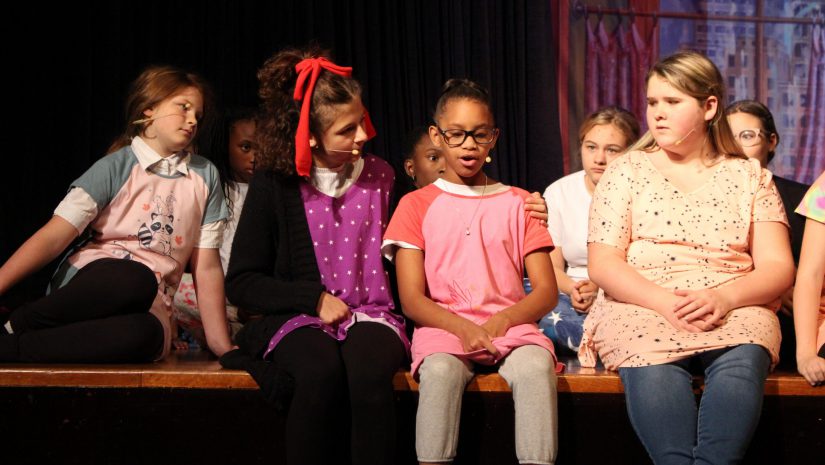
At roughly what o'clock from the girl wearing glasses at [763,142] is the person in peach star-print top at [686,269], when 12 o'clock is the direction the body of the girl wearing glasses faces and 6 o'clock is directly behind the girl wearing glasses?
The person in peach star-print top is roughly at 1 o'clock from the girl wearing glasses.

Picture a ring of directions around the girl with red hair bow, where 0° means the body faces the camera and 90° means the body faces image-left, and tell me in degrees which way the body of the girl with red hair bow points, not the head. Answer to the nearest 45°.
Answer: approximately 315°

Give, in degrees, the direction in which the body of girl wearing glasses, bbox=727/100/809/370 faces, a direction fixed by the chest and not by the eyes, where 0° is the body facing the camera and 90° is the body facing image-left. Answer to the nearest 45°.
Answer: approximately 45°

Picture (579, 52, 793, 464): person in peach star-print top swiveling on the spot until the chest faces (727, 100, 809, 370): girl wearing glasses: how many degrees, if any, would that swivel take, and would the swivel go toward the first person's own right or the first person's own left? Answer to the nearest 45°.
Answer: approximately 180°
